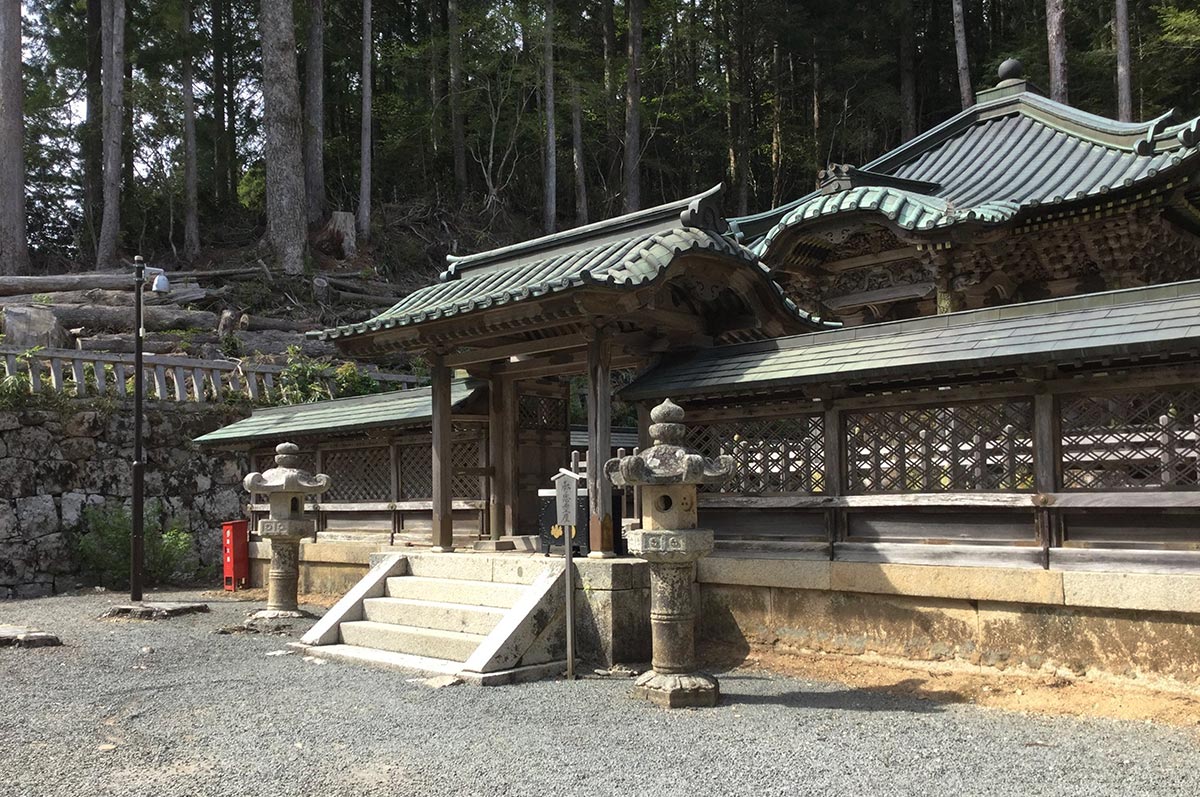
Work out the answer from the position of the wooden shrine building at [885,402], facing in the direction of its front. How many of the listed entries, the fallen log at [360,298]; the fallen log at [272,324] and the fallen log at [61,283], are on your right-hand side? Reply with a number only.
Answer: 3

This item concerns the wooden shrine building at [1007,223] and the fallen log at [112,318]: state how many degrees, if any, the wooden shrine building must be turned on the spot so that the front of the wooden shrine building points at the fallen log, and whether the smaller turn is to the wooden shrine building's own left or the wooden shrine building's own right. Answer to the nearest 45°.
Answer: approximately 45° to the wooden shrine building's own right

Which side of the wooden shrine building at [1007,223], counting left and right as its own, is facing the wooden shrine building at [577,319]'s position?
front

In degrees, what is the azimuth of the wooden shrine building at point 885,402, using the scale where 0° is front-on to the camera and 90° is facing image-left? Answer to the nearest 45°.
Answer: approximately 45°

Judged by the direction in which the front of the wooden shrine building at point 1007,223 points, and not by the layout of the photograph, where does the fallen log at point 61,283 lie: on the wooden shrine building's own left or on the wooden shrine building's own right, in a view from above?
on the wooden shrine building's own right

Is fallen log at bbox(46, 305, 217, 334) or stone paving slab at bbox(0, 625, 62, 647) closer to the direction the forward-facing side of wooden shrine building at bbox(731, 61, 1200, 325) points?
the stone paving slab

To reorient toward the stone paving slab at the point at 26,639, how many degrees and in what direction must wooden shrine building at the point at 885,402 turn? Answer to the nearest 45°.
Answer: approximately 45° to its right

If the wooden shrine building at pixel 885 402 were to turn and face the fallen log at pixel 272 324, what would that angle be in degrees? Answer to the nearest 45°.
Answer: approximately 90° to its right

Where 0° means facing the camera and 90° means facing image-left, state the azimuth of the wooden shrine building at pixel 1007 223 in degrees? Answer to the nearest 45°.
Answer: approximately 45°

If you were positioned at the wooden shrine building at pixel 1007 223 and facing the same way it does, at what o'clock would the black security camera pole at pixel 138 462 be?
The black security camera pole is roughly at 1 o'clock from the wooden shrine building.

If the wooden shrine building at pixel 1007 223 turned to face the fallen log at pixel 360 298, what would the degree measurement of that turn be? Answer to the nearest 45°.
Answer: approximately 90° to its right

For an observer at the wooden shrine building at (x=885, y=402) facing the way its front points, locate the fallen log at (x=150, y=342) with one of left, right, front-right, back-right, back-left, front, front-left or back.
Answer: right

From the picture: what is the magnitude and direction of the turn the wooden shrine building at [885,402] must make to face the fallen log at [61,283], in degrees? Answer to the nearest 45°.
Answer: approximately 90° to its right

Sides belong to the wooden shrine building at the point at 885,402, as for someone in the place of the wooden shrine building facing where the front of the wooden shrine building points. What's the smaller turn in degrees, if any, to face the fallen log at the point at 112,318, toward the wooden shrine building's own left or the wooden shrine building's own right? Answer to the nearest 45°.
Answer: approximately 90° to the wooden shrine building's own right

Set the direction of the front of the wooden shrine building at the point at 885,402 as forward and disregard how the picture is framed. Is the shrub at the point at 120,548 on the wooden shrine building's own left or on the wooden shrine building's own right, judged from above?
on the wooden shrine building's own right
